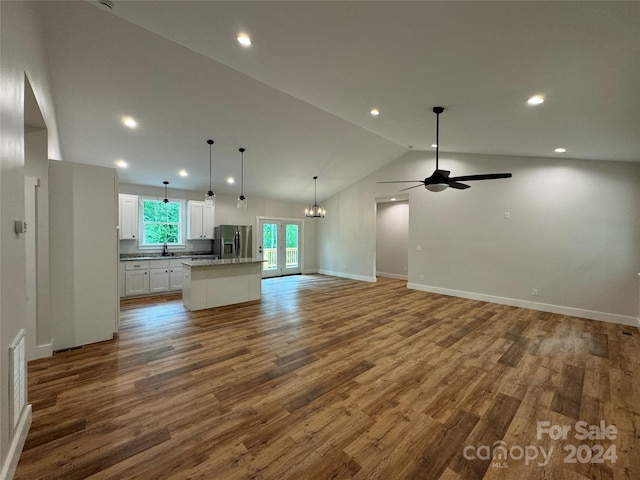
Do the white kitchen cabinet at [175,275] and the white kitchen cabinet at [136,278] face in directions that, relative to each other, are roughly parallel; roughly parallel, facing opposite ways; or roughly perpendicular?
roughly parallel

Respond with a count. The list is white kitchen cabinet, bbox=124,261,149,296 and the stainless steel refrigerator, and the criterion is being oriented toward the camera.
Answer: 2

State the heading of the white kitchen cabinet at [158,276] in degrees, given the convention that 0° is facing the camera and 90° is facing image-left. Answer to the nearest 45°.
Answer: approximately 0°

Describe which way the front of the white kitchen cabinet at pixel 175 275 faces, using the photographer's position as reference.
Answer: facing the viewer

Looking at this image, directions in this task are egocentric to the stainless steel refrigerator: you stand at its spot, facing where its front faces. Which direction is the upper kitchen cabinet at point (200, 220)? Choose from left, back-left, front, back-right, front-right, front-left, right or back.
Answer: right

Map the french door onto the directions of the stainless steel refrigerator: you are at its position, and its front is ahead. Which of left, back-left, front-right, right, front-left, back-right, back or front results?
back-left

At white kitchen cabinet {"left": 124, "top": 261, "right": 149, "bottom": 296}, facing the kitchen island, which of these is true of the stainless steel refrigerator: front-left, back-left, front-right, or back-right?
front-left

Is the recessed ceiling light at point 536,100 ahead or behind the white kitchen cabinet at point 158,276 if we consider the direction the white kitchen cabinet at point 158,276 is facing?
ahead

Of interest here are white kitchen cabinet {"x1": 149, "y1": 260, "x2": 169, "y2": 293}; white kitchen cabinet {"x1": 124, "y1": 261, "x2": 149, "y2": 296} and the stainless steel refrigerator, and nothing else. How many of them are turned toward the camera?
3

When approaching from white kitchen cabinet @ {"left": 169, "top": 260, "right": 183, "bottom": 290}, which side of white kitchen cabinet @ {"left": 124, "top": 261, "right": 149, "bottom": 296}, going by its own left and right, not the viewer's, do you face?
left

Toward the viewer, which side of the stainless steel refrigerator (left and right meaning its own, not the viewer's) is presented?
front

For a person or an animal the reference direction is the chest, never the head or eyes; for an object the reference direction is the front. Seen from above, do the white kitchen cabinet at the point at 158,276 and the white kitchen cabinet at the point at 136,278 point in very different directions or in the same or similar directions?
same or similar directions

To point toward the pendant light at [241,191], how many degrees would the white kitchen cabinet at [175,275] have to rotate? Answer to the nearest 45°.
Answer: approximately 45° to its left

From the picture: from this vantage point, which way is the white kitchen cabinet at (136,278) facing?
toward the camera

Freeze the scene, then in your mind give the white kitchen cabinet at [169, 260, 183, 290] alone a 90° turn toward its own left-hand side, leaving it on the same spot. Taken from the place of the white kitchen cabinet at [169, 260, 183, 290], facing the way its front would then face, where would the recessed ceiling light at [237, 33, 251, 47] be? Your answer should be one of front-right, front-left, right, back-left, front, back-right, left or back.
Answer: right

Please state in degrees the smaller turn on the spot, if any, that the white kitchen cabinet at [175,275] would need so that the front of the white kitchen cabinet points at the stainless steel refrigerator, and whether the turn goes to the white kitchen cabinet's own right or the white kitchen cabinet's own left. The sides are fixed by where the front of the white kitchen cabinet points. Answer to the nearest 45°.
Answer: approximately 90° to the white kitchen cabinet's own left

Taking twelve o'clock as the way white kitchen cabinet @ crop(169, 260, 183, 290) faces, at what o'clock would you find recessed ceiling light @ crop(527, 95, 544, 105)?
The recessed ceiling light is roughly at 11 o'clock from the white kitchen cabinet.
